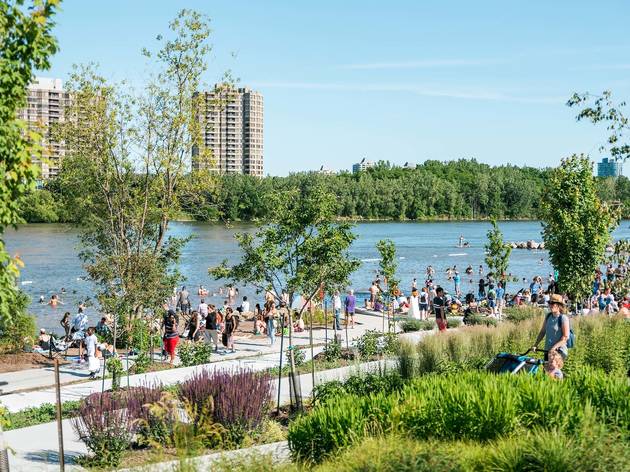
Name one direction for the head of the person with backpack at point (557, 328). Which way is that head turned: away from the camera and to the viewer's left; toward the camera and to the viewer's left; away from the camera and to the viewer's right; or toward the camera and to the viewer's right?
toward the camera and to the viewer's left

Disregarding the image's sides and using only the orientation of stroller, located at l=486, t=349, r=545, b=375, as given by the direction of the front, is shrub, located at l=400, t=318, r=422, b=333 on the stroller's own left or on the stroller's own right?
on the stroller's own right

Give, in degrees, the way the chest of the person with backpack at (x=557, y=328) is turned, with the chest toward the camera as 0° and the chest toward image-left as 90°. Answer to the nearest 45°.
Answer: approximately 45°

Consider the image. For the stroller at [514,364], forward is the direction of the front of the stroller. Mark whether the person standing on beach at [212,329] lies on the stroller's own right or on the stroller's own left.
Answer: on the stroller's own right

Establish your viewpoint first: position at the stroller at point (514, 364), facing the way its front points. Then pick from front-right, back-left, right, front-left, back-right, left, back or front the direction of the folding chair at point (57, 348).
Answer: front-right

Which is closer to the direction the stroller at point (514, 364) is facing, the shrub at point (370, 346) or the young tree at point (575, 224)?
the shrub

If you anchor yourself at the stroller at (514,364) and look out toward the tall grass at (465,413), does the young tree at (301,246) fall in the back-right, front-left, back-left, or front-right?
back-right

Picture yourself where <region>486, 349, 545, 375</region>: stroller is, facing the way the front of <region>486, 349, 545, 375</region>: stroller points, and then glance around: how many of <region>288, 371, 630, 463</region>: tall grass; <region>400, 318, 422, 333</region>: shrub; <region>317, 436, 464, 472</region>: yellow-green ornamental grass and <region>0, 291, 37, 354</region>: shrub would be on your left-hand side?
2

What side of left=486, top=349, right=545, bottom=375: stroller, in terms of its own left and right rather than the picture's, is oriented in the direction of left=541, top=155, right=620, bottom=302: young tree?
right

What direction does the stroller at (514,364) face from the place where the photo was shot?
facing to the left of the viewer

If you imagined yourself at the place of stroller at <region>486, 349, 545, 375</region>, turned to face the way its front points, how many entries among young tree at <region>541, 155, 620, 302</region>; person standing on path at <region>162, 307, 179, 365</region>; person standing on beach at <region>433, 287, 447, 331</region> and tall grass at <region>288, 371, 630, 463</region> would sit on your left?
1

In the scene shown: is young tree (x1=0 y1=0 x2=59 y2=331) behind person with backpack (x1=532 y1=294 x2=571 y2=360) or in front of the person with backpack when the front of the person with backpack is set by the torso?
in front
